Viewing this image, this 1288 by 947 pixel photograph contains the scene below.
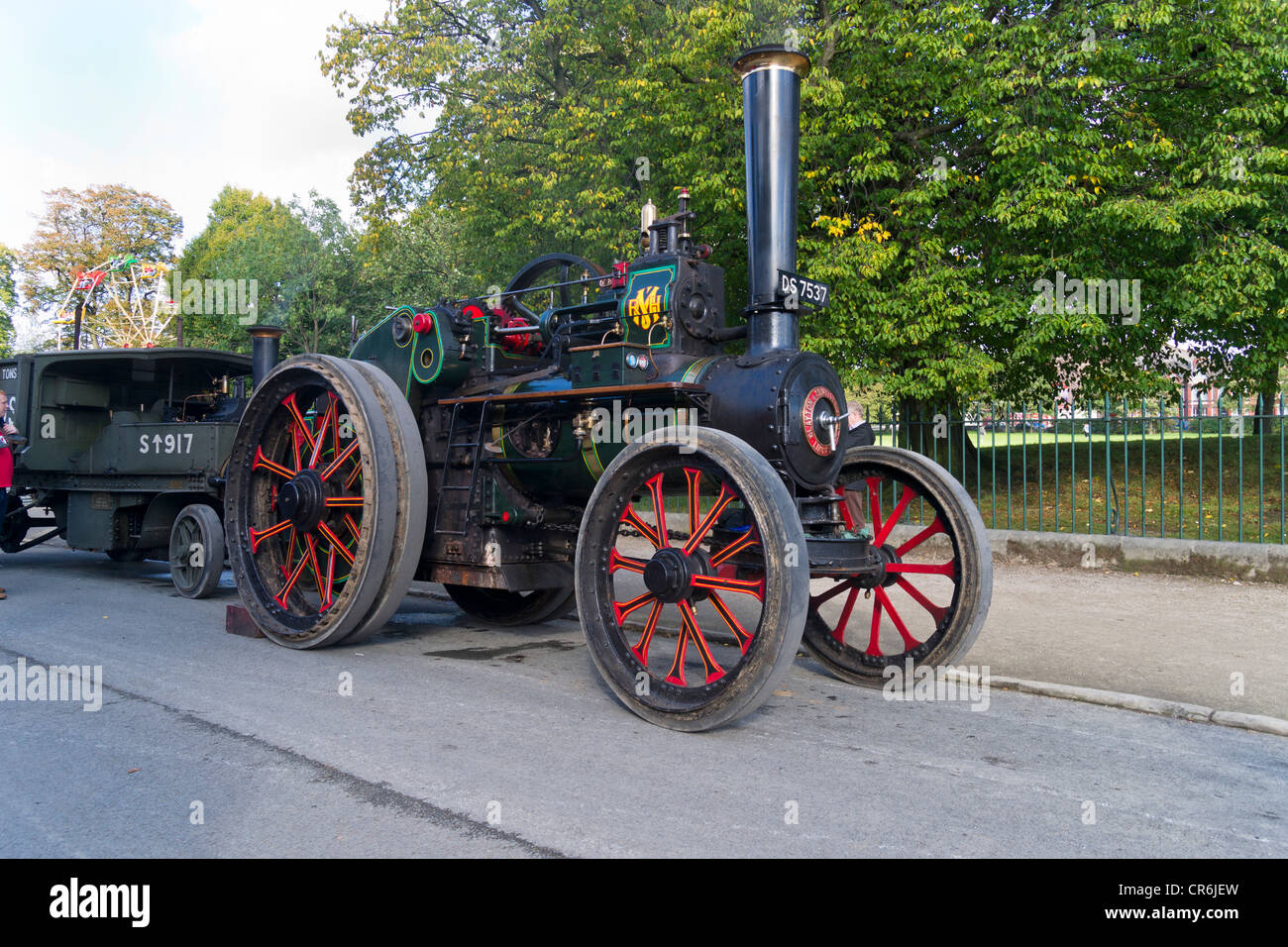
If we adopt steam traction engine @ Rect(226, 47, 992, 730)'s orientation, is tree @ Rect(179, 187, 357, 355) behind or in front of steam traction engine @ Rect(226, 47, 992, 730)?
behind

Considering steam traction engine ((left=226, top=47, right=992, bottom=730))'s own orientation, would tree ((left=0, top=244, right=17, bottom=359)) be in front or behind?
behind

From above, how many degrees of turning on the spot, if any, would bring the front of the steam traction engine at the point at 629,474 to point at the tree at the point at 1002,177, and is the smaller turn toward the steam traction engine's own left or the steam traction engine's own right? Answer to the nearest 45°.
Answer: approximately 90° to the steam traction engine's own left

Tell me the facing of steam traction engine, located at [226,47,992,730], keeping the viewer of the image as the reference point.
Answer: facing the viewer and to the right of the viewer

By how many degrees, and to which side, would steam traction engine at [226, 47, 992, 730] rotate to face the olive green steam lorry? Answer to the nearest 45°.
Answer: approximately 180°

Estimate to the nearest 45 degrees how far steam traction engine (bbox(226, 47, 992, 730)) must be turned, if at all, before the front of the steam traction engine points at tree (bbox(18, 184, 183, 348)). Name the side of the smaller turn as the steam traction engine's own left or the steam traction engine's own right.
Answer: approximately 180°

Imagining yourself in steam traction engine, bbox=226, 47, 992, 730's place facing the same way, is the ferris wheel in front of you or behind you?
behind

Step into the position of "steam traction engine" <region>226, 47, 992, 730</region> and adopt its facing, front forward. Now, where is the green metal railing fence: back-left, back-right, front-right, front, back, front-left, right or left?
left
